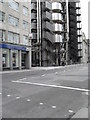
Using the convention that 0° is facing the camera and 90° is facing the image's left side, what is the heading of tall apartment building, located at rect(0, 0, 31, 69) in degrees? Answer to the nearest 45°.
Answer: approximately 315°
